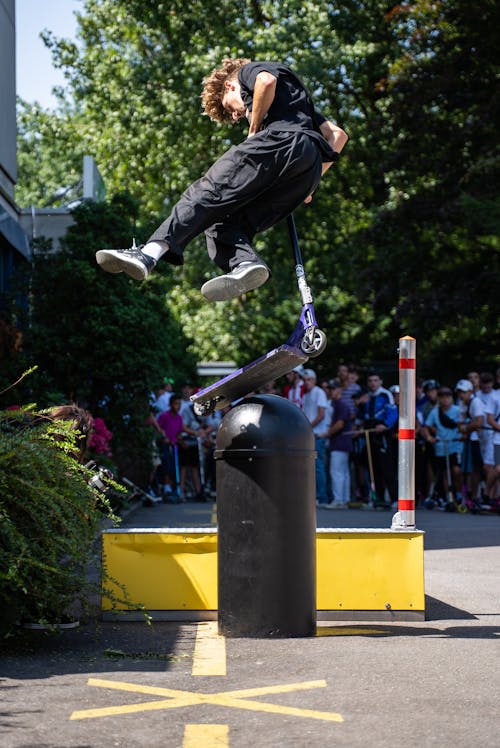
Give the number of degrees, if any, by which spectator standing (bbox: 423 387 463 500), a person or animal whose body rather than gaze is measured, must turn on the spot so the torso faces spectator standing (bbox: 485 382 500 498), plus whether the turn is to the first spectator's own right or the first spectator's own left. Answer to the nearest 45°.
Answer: approximately 45° to the first spectator's own left

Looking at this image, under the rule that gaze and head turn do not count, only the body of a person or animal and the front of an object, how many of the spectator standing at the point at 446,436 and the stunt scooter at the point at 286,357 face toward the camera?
1

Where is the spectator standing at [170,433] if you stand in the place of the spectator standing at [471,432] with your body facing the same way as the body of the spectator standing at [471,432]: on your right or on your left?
on your right

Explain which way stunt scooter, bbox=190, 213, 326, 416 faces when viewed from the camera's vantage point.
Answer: facing to the right of the viewer

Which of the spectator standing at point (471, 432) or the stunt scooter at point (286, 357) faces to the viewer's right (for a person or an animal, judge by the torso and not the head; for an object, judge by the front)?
the stunt scooter

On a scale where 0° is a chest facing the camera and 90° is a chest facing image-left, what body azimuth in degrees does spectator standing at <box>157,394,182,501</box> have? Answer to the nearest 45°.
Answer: approximately 315°

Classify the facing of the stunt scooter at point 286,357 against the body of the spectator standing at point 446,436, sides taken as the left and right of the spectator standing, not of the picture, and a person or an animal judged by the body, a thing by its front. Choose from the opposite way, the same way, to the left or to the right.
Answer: to the left

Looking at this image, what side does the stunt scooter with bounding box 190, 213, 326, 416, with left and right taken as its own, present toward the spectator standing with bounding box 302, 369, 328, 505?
left
